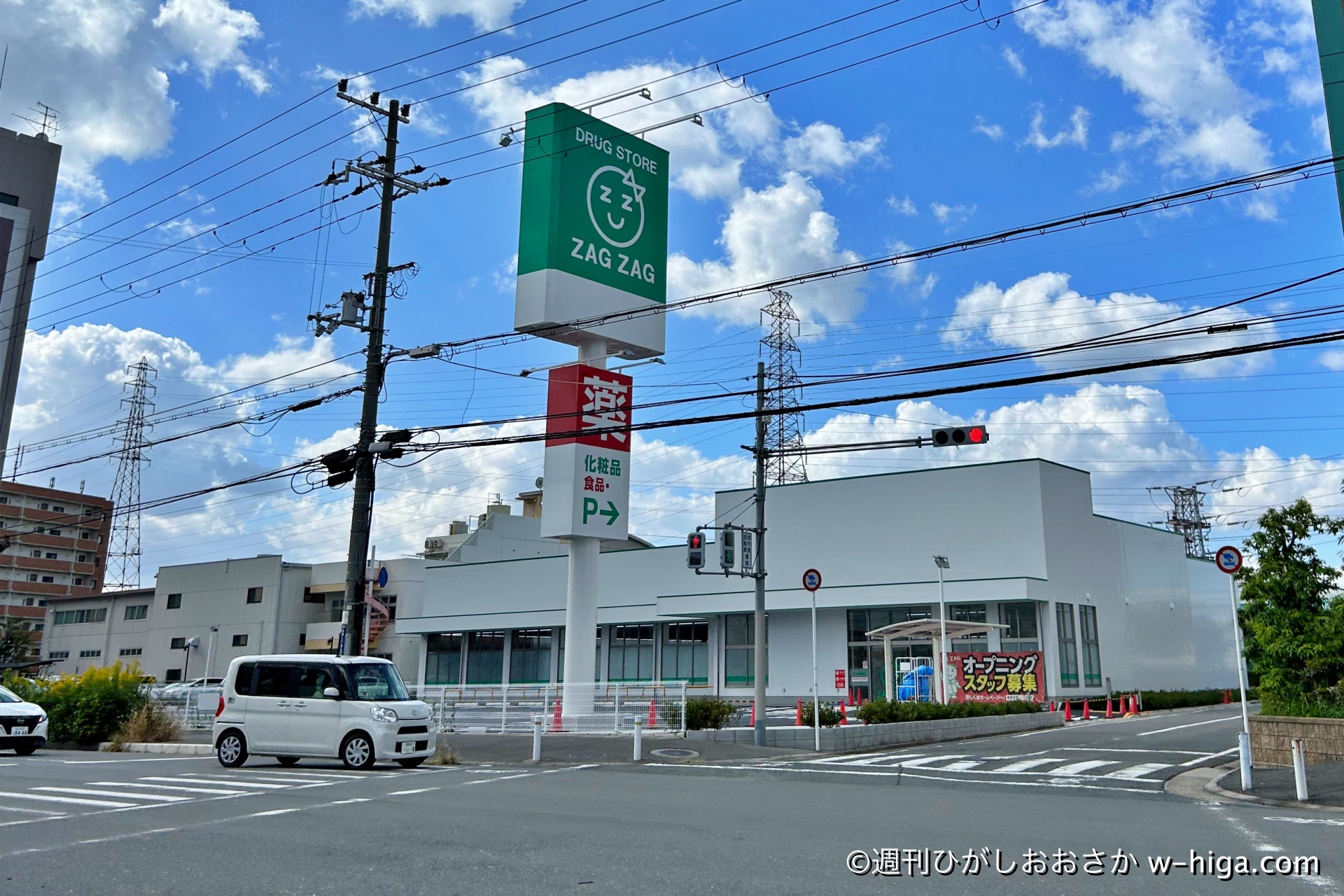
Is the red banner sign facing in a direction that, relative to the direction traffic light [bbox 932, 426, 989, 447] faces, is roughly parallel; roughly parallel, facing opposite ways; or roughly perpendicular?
roughly parallel

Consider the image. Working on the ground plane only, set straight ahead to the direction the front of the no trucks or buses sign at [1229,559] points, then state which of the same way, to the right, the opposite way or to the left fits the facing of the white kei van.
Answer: to the left

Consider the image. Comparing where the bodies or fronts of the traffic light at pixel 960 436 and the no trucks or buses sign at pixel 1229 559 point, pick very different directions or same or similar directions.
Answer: same or similar directions

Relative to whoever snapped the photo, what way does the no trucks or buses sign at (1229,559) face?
facing the viewer

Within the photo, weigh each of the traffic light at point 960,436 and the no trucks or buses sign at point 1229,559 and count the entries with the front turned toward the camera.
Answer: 2

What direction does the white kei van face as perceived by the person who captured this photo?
facing the viewer and to the right of the viewer

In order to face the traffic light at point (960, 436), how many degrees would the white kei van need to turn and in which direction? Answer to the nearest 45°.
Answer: approximately 45° to its left

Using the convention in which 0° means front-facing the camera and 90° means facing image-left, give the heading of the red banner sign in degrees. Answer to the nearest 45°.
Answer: approximately 0°

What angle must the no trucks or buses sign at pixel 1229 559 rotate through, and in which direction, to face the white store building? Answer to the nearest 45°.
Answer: approximately 135° to its right

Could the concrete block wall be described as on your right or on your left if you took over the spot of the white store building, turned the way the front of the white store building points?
on your left

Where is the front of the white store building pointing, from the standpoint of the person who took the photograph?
facing the viewer and to the left of the viewer

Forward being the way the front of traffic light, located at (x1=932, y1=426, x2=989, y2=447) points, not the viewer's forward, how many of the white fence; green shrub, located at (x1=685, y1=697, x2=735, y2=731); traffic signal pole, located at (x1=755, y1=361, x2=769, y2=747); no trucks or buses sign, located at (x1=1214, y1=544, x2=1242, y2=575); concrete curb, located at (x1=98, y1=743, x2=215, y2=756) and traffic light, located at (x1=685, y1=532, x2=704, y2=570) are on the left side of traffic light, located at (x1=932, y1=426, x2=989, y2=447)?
1

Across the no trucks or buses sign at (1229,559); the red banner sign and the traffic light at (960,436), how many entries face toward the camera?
3
